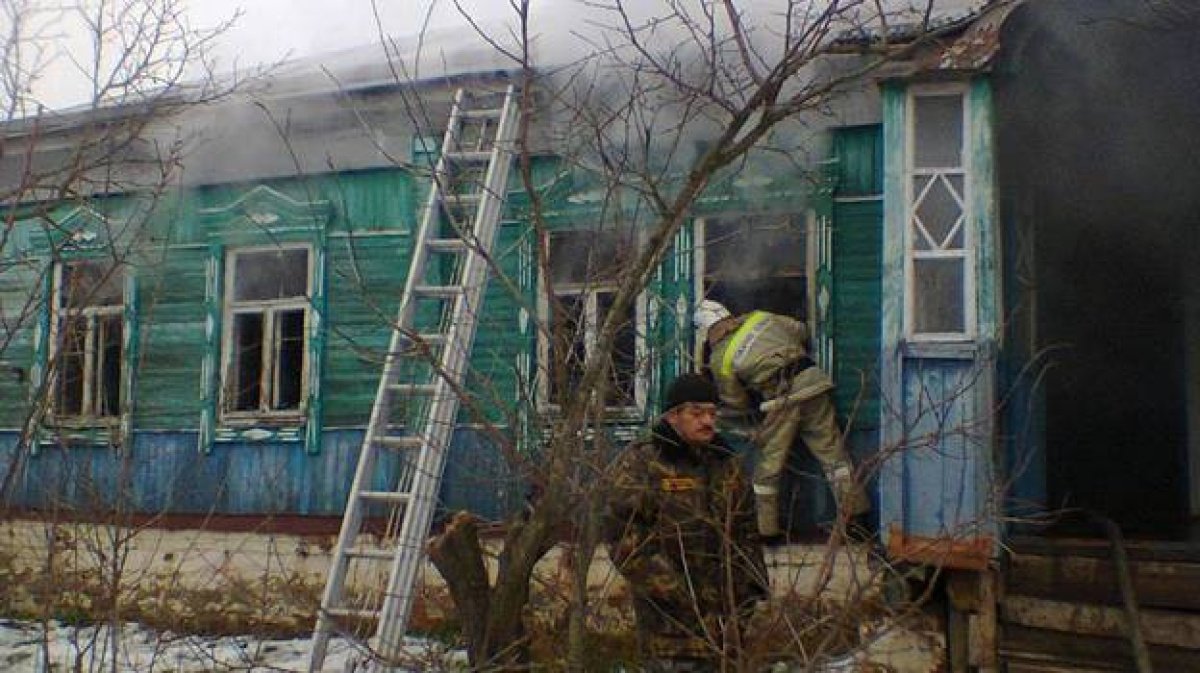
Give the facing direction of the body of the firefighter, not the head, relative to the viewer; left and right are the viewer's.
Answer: facing away from the viewer and to the left of the viewer

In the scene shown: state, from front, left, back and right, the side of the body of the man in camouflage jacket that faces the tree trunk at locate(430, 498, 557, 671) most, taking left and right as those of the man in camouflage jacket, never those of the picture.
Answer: right

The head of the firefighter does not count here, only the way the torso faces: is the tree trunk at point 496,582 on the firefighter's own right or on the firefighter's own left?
on the firefighter's own left

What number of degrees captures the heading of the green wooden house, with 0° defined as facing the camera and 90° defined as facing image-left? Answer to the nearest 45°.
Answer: approximately 0°

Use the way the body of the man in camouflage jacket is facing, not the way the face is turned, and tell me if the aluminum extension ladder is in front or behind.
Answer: behind

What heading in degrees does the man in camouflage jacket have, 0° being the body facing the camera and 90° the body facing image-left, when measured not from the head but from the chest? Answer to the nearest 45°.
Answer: approximately 315°

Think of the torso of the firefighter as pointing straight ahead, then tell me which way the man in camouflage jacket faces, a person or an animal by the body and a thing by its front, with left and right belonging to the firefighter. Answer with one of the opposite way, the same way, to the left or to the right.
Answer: the opposite way
